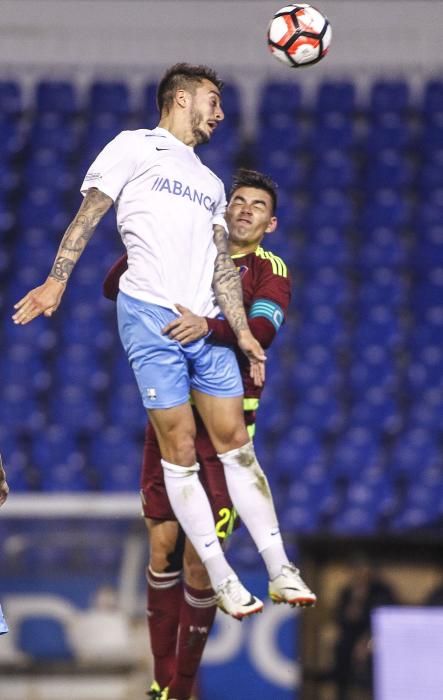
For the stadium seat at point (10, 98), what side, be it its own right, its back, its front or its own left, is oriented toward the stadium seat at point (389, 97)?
left

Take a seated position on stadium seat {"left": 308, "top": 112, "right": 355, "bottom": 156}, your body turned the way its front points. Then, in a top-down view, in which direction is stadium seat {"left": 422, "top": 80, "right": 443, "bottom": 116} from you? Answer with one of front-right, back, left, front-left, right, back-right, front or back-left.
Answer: left

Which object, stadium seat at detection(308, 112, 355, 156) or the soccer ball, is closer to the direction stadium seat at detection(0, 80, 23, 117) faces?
the soccer ball

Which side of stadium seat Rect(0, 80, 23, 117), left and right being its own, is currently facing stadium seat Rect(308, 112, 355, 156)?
left

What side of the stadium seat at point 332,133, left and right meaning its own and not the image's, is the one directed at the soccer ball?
front

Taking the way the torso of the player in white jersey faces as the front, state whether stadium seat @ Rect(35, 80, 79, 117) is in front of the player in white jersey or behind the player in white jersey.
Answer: behind

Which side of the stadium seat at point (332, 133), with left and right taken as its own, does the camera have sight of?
front

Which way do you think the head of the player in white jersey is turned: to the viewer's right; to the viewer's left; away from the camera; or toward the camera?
to the viewer's right

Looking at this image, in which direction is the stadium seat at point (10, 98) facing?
toward the camera

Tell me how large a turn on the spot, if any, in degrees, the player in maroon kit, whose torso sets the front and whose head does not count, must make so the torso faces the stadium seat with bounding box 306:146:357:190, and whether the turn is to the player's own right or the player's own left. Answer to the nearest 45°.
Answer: approximately 135° to the player's own right

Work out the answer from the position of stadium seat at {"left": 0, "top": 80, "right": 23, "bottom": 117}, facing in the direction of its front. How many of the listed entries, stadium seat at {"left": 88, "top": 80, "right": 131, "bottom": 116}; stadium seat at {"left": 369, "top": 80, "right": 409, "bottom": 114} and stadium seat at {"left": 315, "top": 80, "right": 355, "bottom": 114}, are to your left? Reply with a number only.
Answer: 3

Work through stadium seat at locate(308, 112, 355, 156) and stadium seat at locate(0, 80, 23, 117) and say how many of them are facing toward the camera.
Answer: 2

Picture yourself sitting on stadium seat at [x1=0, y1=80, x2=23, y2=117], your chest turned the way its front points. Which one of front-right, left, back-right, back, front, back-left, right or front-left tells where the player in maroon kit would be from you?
front

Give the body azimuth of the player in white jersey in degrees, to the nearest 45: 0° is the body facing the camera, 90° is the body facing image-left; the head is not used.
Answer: approximately 315°

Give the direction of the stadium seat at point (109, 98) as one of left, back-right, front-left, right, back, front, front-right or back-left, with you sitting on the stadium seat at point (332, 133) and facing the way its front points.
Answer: right
